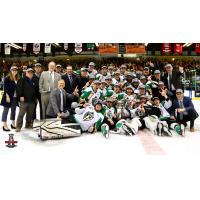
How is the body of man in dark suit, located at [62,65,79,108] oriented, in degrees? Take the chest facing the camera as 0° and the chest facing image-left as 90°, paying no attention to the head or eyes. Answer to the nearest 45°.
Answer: approximately 0°

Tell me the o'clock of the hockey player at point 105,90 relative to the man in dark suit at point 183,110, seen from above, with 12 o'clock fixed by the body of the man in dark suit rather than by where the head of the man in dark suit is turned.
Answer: The hockey player is roughly at 3 o'clock from the man in dark suit.

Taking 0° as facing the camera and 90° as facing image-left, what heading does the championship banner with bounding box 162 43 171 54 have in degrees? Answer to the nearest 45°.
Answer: approximately 0°

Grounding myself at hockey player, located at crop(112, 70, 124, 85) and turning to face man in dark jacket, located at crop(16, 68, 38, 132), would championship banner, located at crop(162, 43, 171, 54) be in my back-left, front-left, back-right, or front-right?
back-right

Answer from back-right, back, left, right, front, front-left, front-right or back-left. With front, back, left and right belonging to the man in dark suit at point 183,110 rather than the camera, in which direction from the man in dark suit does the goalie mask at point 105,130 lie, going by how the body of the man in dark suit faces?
front-right

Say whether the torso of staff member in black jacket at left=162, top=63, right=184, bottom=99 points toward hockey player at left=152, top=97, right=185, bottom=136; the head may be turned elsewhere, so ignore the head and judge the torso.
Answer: yes
